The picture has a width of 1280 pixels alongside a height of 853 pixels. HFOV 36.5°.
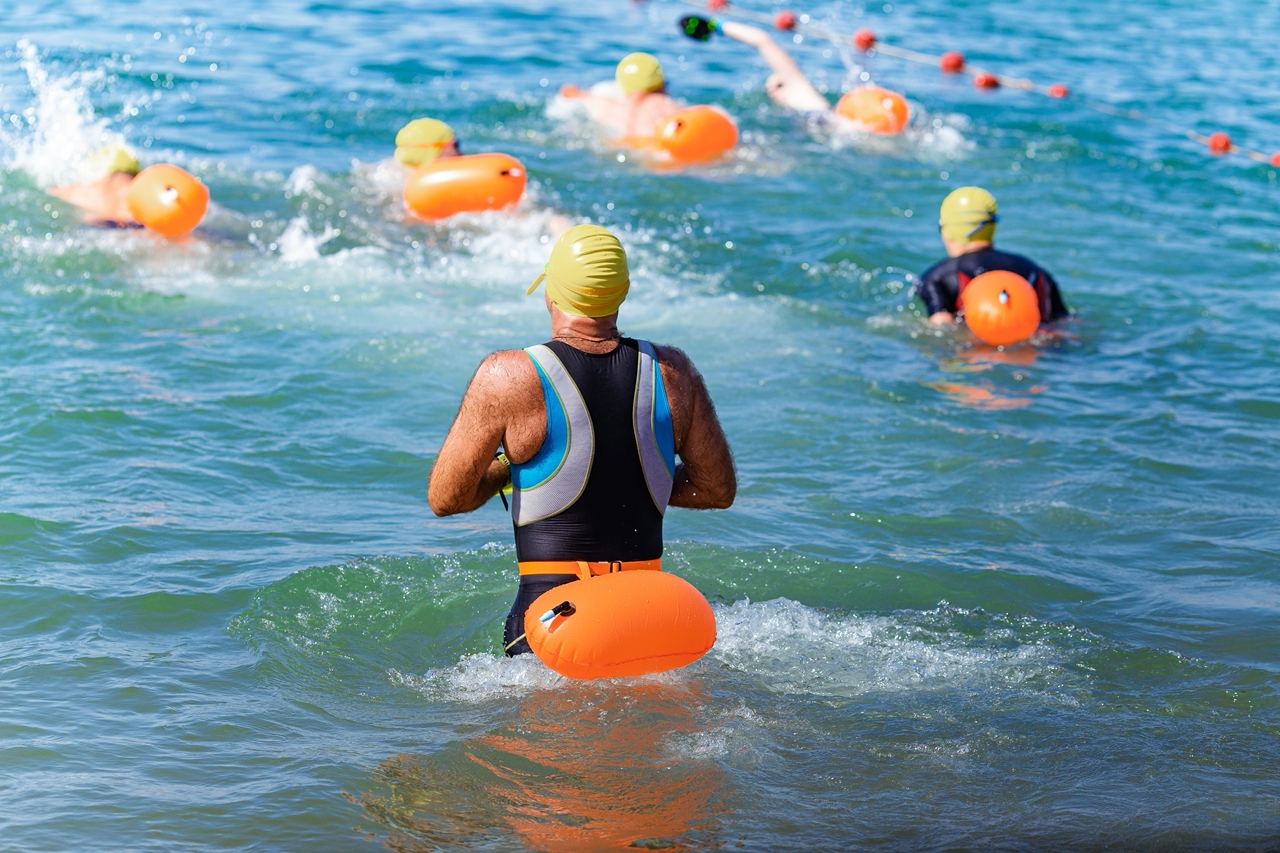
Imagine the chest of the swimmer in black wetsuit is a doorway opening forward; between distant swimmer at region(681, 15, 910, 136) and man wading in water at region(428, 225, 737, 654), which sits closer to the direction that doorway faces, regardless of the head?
the distant swimmer

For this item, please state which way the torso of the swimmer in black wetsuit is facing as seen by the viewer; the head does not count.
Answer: away from the camera

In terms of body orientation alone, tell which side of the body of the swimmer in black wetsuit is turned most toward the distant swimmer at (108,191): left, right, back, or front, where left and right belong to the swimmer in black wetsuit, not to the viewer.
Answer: left

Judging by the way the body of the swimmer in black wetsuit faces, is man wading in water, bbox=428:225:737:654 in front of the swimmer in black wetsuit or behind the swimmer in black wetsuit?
behind

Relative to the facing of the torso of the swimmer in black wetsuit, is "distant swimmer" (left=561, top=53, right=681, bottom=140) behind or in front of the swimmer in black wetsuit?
in front

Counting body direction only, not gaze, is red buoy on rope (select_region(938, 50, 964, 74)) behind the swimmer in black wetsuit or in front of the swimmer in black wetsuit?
in front

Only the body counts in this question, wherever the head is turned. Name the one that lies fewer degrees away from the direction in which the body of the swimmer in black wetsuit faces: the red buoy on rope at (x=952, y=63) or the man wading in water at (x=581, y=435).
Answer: the red buoy on rope

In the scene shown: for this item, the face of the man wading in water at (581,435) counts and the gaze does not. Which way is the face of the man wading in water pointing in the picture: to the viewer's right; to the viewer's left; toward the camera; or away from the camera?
away from the camera

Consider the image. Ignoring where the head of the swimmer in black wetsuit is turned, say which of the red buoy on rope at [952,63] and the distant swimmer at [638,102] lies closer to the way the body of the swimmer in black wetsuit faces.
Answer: the red buoy on rope
